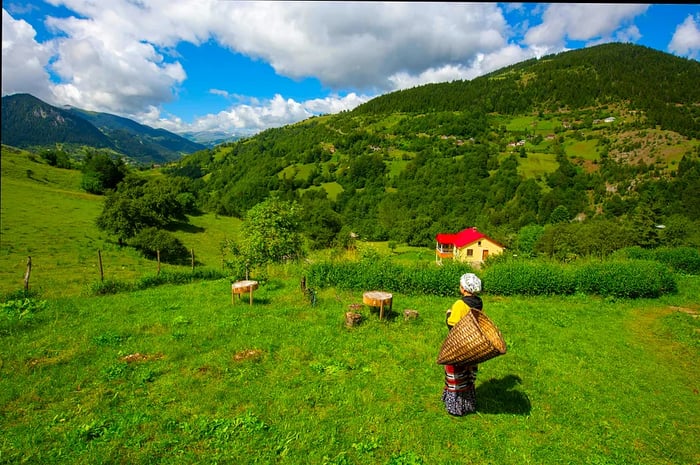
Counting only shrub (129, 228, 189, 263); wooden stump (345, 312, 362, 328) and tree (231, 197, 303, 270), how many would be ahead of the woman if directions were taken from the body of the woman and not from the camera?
3

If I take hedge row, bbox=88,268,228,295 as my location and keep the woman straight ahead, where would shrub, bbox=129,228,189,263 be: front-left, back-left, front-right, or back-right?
back-left

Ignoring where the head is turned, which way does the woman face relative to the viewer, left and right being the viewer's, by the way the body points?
facing away from the viewer and to the left of the viewer

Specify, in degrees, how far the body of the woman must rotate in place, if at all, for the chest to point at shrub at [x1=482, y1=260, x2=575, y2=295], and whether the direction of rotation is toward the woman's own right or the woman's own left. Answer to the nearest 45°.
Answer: approximately 45° to the woman's own right

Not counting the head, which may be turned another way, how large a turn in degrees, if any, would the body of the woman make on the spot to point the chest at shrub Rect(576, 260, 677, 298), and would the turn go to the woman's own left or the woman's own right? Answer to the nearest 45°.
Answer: approximately 90° to the woman's own right

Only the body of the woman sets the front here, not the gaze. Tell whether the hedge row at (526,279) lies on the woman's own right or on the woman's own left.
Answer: on the woman's own right

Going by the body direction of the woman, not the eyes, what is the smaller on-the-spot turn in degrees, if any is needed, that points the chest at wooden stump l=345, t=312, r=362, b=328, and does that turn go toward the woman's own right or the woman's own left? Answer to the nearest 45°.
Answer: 0° — they already face it
